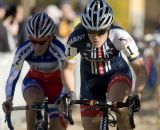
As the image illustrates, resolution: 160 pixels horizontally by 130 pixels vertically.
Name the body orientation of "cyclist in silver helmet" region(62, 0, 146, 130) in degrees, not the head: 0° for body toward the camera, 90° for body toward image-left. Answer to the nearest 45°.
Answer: approximately 0°

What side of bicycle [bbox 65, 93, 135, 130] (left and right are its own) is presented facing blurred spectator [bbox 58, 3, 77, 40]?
back

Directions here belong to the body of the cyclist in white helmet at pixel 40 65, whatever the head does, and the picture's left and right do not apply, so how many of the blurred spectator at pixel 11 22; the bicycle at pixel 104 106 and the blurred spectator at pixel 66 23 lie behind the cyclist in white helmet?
2

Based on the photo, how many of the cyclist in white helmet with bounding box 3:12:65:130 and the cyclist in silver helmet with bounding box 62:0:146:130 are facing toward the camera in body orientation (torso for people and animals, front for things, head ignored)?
2

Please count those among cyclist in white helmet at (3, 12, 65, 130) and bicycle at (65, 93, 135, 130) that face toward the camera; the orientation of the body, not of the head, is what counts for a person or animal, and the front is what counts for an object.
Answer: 2
